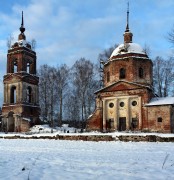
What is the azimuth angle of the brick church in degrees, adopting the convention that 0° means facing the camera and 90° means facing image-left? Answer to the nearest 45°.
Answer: approximately 0°

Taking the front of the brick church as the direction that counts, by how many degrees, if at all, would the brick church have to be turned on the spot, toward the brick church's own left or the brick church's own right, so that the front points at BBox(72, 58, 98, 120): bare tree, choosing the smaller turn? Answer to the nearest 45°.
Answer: approximately 135° to the brick church's own right

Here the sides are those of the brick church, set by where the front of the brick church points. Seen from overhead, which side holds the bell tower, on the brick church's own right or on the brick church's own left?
on the brick church's own right

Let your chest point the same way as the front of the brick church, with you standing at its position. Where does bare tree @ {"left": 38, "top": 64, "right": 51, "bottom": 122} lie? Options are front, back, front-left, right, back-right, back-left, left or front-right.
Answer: back-right

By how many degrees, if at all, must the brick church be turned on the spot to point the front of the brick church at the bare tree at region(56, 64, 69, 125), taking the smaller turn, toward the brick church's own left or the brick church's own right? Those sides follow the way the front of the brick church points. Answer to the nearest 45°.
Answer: approximately 135° to the brick church's own right
